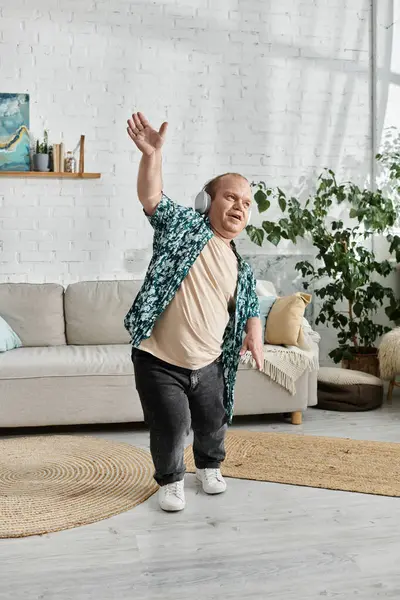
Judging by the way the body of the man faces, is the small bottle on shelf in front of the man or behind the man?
behind

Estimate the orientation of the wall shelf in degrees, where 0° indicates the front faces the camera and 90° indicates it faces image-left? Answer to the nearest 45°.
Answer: approximately 0°

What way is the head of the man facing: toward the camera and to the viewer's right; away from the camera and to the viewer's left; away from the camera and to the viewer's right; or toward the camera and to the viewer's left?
toward the camera and to the viewer's right

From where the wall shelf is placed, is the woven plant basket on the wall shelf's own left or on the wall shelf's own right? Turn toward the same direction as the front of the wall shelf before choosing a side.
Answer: on the wall shelf's own left

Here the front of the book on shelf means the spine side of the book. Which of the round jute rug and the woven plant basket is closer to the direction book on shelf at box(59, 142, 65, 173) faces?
the round jute rug

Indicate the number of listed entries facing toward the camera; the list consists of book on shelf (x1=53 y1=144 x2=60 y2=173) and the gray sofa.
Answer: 2
